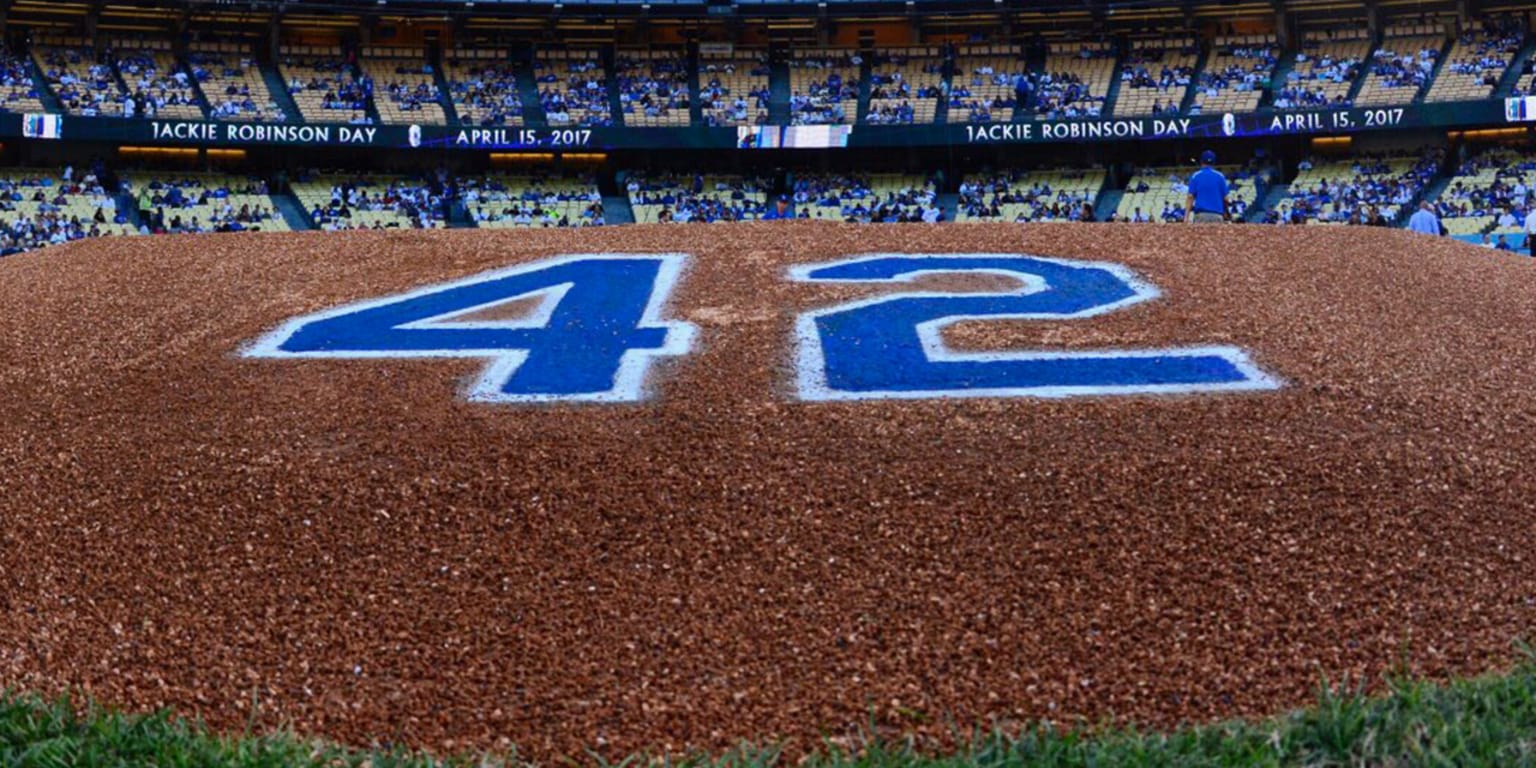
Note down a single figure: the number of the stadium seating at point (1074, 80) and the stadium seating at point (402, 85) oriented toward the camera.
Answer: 2

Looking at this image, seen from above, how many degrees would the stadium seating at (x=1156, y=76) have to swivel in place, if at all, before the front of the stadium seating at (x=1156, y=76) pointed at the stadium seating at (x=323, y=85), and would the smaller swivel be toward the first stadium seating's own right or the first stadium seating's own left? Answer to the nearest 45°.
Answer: approximately 90° to the first stadium seating's own right

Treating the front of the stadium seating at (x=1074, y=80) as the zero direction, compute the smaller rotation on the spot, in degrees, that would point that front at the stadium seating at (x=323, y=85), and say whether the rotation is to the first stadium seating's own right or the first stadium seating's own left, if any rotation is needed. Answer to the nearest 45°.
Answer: approximately 90° to the first stadium seating's own right

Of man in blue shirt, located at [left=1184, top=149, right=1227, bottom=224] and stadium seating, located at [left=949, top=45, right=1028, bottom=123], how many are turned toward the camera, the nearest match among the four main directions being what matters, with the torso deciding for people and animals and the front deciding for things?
1

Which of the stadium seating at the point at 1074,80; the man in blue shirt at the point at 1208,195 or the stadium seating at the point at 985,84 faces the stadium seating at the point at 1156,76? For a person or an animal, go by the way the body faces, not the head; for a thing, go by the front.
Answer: the man in blue shirt

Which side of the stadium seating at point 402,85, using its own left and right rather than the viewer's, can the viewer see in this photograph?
front

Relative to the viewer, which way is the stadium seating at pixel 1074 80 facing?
toward the camera

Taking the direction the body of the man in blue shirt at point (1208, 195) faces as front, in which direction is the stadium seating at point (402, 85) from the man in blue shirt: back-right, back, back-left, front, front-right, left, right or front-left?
front-left

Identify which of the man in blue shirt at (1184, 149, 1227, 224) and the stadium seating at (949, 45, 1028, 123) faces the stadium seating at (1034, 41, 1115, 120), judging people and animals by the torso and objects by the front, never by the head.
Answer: the man in blue shirt

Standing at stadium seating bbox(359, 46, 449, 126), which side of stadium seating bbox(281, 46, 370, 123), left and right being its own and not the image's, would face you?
left

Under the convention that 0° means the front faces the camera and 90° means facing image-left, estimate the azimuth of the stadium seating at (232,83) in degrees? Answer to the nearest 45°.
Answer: approximately 0°
